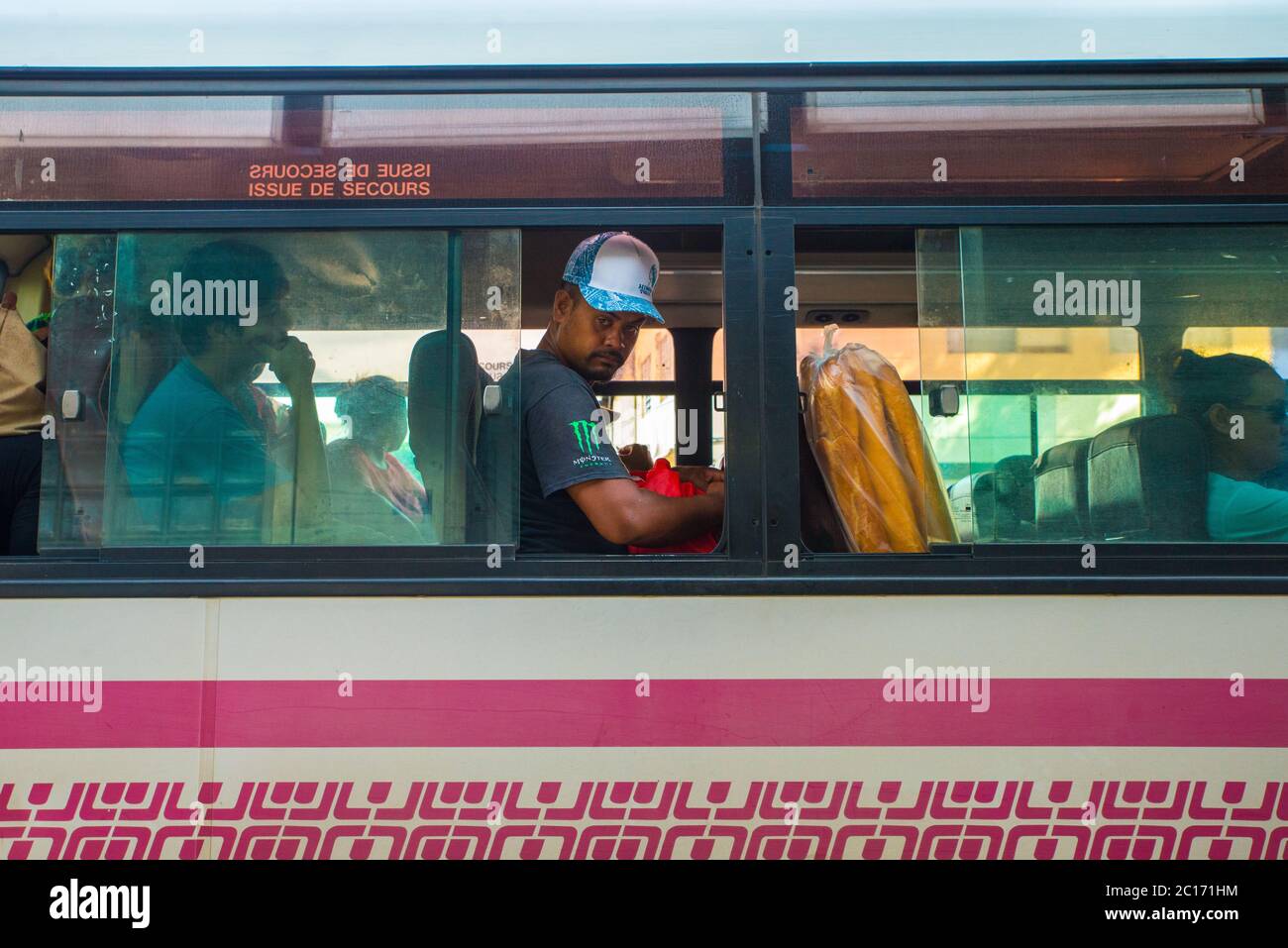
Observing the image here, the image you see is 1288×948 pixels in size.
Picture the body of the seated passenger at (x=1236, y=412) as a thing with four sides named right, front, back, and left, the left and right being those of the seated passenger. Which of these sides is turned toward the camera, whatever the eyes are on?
right

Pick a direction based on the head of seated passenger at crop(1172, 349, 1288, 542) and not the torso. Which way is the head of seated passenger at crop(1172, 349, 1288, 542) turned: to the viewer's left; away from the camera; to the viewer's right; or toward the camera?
to the viewer's right

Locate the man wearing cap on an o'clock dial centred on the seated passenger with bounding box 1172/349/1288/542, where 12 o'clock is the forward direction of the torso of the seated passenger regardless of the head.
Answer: The man wearing cap is roughly at 5 o'clock from the seated passenger.

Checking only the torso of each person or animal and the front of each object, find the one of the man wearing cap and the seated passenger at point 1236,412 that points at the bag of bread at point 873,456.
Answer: the man wearing cap

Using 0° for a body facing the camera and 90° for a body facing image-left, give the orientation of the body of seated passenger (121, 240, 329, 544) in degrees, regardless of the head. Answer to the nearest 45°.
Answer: approximately 270°

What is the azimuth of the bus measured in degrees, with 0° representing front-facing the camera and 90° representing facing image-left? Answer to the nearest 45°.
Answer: approximately 270°

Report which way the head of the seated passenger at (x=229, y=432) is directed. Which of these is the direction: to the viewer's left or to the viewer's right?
to the viewer's right

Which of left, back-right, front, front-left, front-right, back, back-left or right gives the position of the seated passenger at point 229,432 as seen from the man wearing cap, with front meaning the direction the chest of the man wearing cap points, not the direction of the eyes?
back

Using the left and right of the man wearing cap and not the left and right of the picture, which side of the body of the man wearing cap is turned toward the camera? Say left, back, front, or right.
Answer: right
